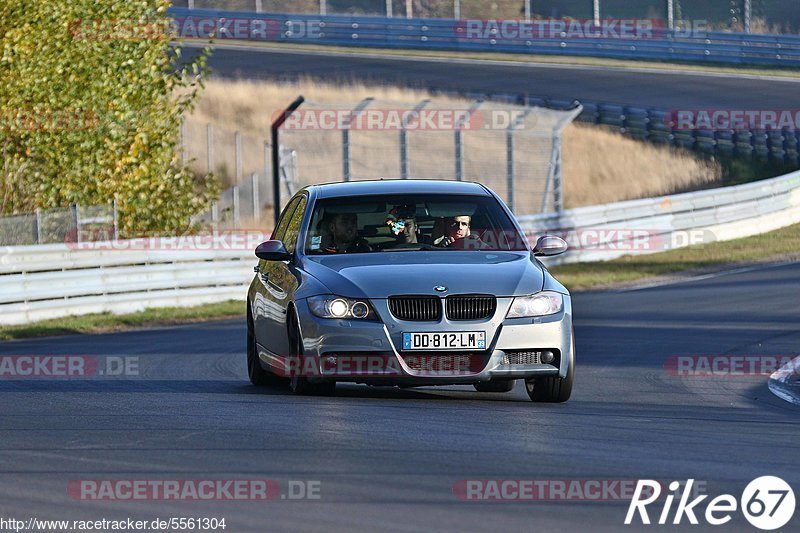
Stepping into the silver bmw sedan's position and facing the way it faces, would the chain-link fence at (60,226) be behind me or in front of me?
behind

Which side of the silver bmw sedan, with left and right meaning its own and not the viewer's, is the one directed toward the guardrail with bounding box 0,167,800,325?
back

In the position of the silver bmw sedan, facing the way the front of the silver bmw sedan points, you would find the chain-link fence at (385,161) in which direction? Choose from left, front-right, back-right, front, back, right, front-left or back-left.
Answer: back

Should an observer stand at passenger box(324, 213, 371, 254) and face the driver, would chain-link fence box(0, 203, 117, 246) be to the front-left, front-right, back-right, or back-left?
back-left

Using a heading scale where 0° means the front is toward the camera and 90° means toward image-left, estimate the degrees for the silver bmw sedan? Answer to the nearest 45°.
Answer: approximately 0°

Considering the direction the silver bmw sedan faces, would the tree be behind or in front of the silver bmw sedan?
behind
